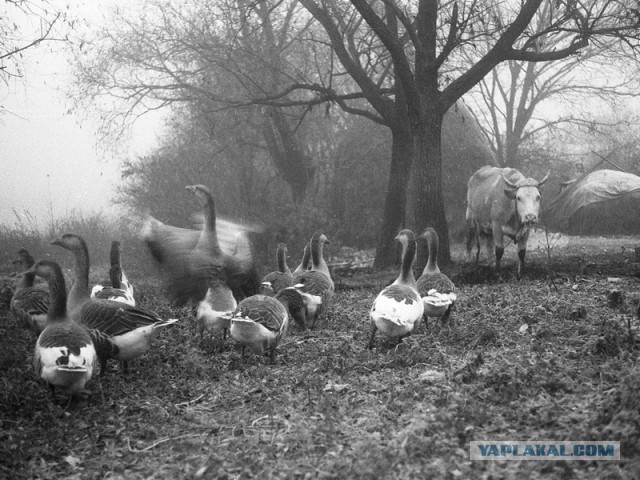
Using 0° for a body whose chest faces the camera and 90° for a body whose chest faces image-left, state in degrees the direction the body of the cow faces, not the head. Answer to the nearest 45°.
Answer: approximately 315°

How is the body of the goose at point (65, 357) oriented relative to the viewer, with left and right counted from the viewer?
facing away from the viewer

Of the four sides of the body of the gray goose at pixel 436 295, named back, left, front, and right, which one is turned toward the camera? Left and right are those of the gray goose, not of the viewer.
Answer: back

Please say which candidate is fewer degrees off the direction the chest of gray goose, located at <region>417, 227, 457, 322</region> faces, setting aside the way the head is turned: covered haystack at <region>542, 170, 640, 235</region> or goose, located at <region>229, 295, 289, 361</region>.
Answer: the covered haystack

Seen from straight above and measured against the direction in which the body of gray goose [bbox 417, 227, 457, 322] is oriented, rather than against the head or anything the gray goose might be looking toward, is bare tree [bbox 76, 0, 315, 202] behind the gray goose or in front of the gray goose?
in front

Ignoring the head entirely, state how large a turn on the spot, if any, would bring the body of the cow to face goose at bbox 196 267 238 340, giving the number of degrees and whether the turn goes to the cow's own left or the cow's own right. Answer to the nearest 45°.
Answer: approximately 90° to the cow's own right

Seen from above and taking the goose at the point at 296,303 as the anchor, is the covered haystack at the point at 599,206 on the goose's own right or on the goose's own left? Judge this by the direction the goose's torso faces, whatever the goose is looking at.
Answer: on the goose's own right

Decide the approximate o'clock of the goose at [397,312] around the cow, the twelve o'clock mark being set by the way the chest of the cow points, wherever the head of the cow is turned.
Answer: The goose is roughly at 2 o'clock from the cow.

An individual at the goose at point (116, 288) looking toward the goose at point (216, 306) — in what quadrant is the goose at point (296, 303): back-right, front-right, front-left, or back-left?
front-left

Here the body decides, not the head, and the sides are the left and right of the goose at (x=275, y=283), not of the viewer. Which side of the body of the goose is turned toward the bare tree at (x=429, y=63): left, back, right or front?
front
